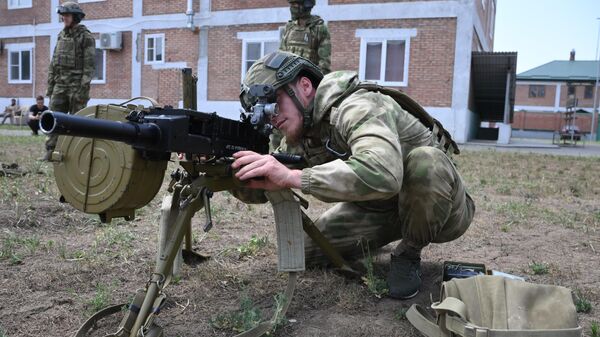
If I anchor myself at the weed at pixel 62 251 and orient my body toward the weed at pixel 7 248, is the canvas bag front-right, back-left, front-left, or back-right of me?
back-left

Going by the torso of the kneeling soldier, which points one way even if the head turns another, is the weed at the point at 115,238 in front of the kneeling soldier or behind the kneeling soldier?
in front

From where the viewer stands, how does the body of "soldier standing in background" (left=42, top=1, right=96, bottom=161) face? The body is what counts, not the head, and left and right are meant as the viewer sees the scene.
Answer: facing the viewer and to the left of the viewer

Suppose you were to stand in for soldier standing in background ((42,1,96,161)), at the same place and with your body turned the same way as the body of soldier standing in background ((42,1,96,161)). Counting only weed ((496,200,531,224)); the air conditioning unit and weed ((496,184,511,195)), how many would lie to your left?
2

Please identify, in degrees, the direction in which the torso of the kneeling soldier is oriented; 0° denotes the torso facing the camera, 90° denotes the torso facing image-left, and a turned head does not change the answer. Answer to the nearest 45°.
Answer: approximately 90°

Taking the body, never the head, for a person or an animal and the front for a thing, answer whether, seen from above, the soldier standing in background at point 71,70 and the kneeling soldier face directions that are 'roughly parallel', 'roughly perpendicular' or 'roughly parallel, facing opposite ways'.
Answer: roughly perpendicular

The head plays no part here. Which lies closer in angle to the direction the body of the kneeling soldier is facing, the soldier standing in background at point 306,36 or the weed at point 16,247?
the weed

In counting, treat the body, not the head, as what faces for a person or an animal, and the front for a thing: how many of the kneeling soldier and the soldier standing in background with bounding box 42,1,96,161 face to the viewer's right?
0

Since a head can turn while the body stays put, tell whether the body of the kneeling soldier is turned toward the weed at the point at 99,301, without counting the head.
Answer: yes

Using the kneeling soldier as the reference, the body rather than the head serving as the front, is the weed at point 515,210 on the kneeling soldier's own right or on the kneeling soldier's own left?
on the kneeling soldier's own right

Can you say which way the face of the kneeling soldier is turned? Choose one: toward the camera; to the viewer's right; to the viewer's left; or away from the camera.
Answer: to the viewer's left

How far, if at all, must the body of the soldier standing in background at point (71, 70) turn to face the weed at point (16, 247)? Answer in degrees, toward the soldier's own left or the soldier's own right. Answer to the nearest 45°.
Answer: approximately 45° to the soldier's own left

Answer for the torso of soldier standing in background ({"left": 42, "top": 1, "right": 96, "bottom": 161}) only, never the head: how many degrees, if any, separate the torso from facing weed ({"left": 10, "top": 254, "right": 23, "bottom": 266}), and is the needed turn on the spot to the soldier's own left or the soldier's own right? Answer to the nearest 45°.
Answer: approximately 45° to the soldier's own left

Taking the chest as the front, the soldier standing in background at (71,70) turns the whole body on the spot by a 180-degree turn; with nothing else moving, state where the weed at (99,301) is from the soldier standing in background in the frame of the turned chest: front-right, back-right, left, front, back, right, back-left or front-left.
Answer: back-right
